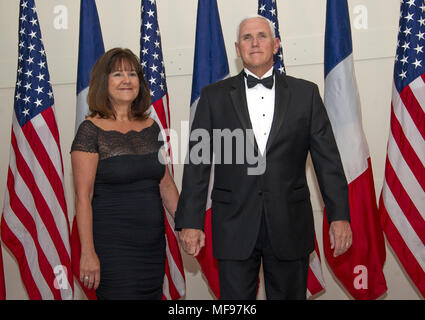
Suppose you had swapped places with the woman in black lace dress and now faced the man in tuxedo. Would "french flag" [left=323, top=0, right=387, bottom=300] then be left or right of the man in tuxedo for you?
left

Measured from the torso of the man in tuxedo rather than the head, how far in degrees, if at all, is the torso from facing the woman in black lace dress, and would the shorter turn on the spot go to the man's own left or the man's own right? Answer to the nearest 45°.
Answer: approximately 90° to the man's own right

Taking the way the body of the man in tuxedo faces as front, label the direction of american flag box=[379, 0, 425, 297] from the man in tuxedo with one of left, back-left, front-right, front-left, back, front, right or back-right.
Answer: back-left

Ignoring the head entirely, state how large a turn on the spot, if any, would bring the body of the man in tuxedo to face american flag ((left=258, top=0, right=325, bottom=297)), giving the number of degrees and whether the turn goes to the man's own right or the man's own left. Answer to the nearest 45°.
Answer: approximately 180°

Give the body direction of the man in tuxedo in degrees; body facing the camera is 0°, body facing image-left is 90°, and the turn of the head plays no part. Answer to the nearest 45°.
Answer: approximately 0°

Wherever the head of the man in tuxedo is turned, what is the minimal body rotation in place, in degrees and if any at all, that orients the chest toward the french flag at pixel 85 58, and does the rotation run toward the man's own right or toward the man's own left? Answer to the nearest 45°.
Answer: approximately 135° to the man's own right

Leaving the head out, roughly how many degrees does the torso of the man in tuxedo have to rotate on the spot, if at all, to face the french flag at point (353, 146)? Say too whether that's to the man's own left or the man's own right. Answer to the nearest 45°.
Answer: approximately 135° to the man's own left

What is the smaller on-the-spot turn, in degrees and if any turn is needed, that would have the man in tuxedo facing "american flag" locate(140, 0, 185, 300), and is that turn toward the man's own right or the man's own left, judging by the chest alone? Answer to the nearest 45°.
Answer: approximately 135° to the man's own right

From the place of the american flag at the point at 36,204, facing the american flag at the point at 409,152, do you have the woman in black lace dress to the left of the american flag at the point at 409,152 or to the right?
right
